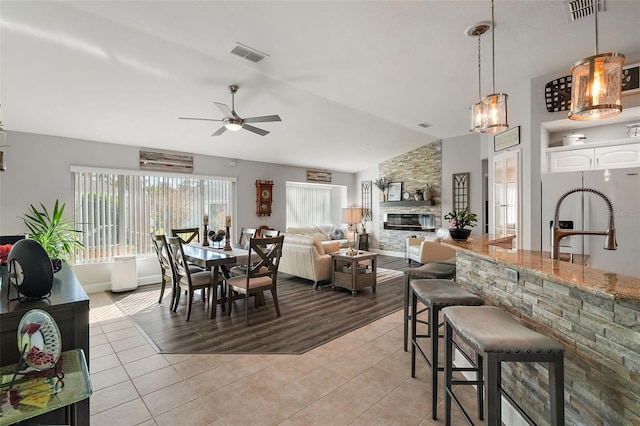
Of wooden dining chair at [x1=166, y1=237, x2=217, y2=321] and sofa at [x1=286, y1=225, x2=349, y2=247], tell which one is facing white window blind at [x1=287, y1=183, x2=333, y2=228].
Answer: the wooden dining chair

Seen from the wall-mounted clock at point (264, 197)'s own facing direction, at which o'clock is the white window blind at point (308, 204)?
The white window blind is roughly at 9 o'clock from the wall-mounted clock.

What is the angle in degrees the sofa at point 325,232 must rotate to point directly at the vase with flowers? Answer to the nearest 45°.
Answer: approximately 90° to its left

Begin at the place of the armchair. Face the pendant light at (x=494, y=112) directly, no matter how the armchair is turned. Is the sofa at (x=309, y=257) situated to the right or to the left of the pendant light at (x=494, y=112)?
right

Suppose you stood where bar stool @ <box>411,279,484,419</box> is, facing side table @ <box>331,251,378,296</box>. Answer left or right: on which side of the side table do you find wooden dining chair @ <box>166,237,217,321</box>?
left

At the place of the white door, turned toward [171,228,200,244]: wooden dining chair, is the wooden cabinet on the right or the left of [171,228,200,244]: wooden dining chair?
left

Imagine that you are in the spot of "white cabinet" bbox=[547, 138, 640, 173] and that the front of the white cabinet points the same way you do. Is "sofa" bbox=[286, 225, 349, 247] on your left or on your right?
on your right

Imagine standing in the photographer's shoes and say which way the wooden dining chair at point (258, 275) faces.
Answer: facing away from the viewer and to the left of the viewer

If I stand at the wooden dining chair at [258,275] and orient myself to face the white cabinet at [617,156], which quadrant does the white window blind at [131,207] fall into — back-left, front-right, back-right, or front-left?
back-left

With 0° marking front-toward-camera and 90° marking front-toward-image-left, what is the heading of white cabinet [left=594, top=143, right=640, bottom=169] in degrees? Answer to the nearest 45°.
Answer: approximately 45°

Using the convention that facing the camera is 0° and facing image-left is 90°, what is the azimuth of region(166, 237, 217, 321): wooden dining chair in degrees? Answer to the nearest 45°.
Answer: approximately 225°
